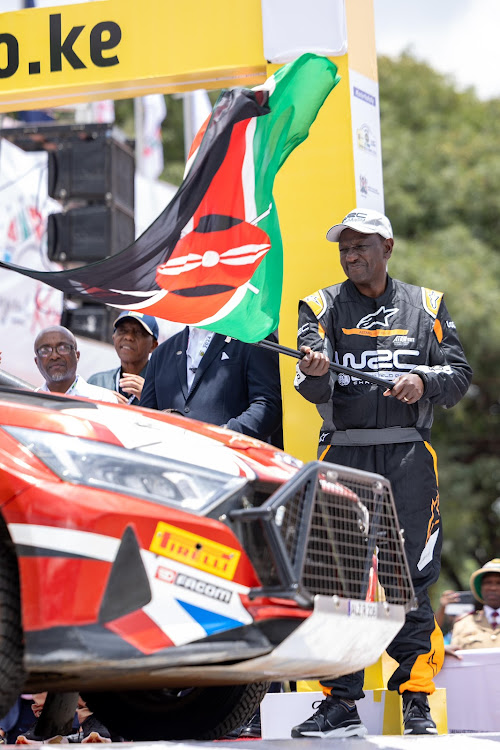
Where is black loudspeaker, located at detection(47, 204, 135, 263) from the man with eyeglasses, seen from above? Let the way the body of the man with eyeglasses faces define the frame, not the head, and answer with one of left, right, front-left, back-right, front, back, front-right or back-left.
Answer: back

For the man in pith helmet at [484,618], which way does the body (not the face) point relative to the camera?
toward the camera

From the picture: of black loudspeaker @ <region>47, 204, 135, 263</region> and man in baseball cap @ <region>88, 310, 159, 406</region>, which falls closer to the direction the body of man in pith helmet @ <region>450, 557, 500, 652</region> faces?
the man in baseball cap

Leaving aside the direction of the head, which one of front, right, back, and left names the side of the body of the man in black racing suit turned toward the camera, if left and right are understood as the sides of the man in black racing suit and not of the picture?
front

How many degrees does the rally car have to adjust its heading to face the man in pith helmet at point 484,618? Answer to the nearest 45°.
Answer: approximately 90° to its left

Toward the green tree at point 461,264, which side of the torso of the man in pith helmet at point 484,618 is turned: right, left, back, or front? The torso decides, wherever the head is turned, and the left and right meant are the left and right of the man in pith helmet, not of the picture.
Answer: back
